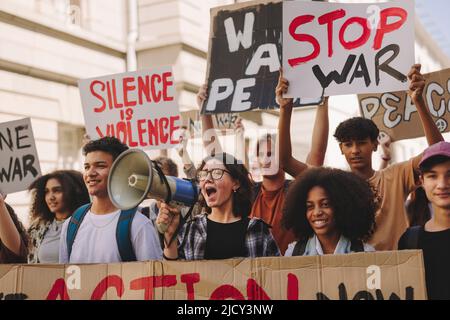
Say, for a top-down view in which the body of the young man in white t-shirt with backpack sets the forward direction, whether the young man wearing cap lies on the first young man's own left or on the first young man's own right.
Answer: on the first young man's own left

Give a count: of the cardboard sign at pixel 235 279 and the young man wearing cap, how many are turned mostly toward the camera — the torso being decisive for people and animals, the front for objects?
2

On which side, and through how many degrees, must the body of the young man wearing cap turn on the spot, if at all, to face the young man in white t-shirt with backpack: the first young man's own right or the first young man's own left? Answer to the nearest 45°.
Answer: approximately 90° to the first young man's own right

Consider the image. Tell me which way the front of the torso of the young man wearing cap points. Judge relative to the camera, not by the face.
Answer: toward the camera

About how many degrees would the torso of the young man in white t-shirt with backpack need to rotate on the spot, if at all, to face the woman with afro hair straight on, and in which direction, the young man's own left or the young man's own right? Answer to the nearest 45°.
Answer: approximately 135° to the young man's own left

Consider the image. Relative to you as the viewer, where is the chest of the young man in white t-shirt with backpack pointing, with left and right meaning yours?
facing the viewer and to the left of the viewer

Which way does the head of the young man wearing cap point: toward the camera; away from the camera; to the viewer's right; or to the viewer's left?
toward the camera
